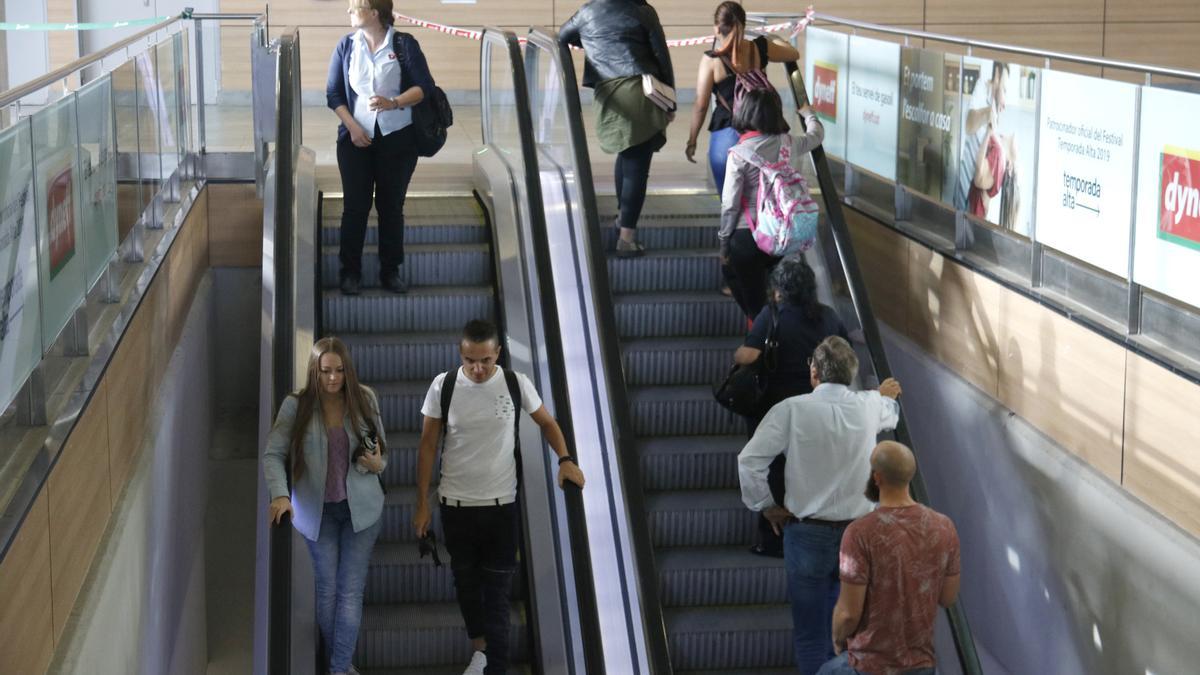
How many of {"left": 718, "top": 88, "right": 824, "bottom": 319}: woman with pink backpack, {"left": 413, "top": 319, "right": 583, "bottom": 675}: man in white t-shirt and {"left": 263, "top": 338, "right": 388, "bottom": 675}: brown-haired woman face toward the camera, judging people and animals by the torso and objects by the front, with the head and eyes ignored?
2

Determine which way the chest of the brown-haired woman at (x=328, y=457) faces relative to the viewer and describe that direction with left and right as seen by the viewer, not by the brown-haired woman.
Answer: facing the viewer

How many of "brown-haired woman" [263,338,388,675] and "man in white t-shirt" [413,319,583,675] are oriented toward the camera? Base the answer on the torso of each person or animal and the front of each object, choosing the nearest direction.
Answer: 2

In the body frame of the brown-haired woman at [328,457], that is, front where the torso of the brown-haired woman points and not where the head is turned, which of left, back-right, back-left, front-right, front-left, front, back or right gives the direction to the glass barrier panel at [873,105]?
back-left

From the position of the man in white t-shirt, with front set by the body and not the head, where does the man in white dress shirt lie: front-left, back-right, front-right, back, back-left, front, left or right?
left

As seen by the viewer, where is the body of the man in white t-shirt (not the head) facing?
toward the camera

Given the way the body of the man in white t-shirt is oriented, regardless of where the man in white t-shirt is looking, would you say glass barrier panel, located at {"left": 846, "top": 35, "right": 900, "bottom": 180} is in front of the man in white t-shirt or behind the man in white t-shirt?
behind

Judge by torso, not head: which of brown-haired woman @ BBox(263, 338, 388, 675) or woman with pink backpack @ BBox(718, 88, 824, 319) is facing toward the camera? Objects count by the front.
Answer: the brown-haired woman

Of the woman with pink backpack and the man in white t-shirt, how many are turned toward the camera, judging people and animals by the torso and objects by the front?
1
